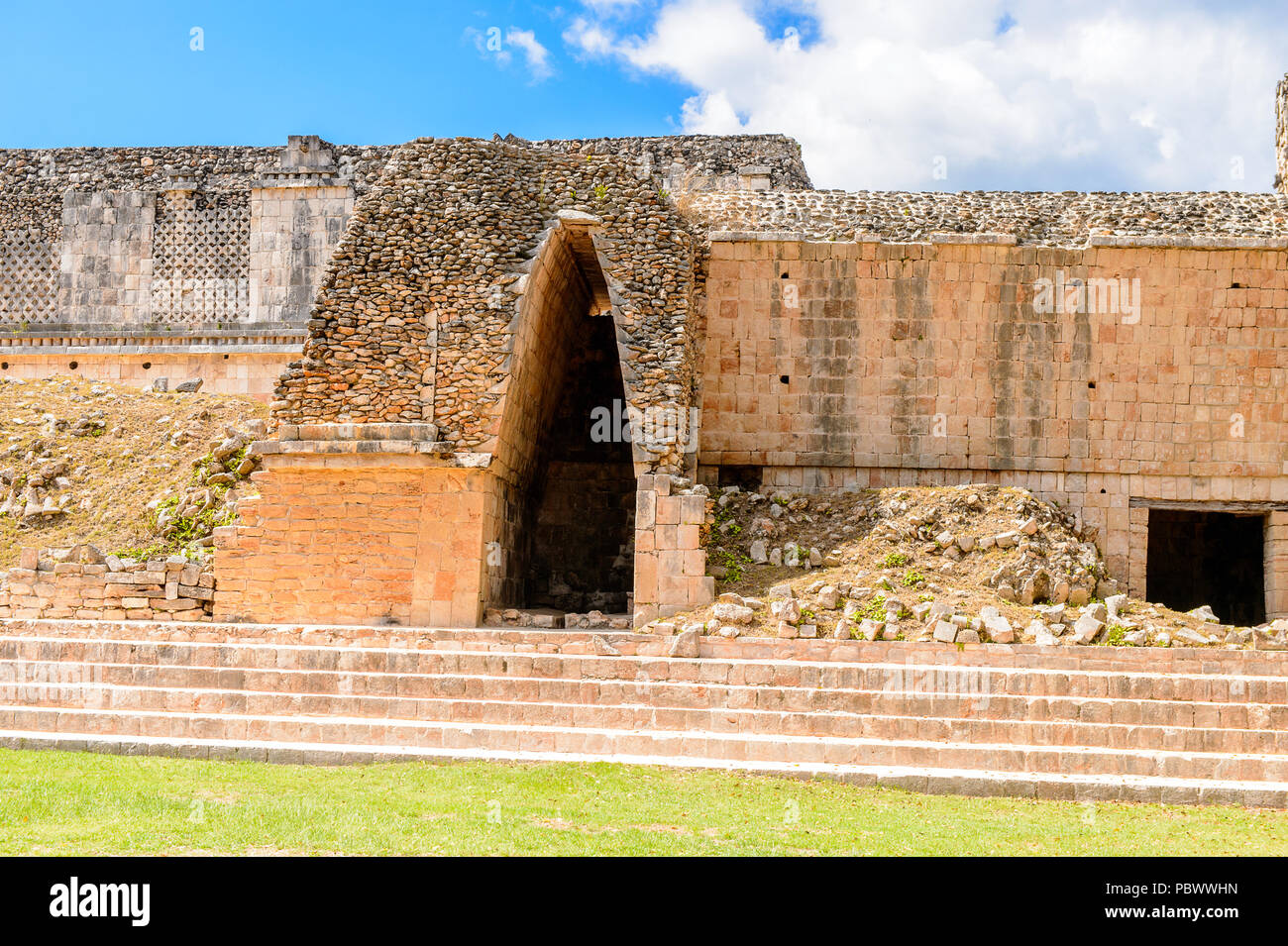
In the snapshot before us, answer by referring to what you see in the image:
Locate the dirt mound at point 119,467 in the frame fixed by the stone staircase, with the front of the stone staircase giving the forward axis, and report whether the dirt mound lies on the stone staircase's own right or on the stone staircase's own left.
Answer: on the stone staircase's own right

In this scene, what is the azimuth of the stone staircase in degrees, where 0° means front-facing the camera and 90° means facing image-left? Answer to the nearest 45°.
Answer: approximately 0°

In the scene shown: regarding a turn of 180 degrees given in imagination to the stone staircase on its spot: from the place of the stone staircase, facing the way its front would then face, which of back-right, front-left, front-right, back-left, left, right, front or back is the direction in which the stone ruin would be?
front
